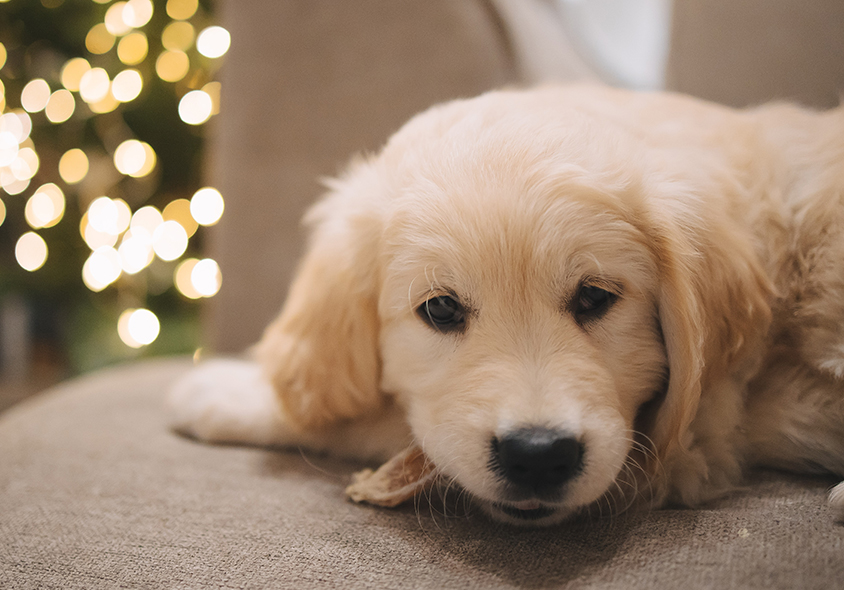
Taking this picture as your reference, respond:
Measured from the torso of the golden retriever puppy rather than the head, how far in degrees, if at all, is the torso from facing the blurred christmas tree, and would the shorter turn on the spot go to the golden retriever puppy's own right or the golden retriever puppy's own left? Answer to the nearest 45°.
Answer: approximately 90° to the golden retriever puppy's own right
